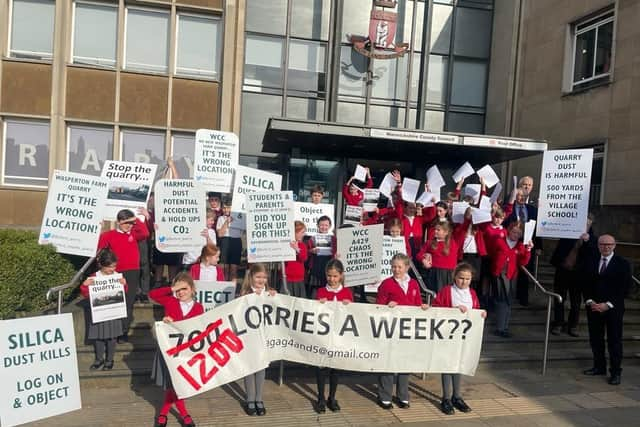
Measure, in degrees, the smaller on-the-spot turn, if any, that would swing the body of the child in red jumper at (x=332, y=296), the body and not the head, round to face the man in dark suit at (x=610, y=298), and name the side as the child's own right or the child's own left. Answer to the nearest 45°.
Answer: approximately 90° to the child's own left

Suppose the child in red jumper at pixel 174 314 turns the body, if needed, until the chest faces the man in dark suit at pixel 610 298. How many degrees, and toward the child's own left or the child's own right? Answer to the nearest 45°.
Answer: approximately 90° to the child's own left

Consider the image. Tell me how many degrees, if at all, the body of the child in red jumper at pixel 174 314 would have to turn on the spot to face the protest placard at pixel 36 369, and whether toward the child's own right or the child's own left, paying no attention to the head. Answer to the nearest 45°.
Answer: approximately 45° to the child's own right

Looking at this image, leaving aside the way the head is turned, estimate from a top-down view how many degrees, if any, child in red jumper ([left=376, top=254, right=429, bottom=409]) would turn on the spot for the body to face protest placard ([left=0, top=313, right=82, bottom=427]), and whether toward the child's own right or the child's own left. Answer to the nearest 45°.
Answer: approximately 45° to the child's own right

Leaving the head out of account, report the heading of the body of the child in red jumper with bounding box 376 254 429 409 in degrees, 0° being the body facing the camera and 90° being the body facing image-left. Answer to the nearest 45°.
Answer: approximately 0°

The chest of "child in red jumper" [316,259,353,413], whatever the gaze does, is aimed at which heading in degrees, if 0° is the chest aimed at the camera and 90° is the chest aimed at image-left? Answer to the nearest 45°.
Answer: approximately 0°

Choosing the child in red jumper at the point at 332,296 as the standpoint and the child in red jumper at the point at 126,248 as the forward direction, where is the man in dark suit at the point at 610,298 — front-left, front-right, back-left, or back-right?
back-right

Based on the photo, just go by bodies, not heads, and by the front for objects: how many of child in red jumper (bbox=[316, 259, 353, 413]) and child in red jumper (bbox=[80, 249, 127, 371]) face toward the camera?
2
